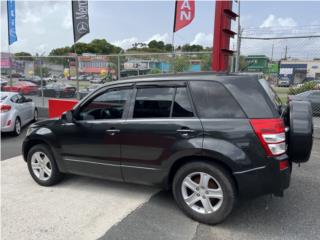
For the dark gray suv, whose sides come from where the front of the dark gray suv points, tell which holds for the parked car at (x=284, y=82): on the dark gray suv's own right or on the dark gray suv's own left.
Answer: on the dark gray suv's own right

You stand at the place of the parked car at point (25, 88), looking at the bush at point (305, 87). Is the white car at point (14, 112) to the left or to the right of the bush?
right

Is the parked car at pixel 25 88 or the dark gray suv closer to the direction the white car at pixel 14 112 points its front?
the parked car

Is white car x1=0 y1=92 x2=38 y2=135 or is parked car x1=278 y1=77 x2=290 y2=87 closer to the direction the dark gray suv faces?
the white car

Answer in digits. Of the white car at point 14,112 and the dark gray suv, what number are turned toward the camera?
0

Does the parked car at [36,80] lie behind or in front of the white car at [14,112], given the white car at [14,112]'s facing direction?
in front

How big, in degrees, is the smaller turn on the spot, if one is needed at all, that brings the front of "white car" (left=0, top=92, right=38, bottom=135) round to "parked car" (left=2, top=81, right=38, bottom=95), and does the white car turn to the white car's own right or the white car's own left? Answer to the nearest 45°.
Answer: approximately 45° to the white car's own left

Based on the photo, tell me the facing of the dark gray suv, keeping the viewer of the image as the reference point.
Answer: facing away from the viewer and to the left of the viewer

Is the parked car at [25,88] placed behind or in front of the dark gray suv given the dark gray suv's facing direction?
in front
